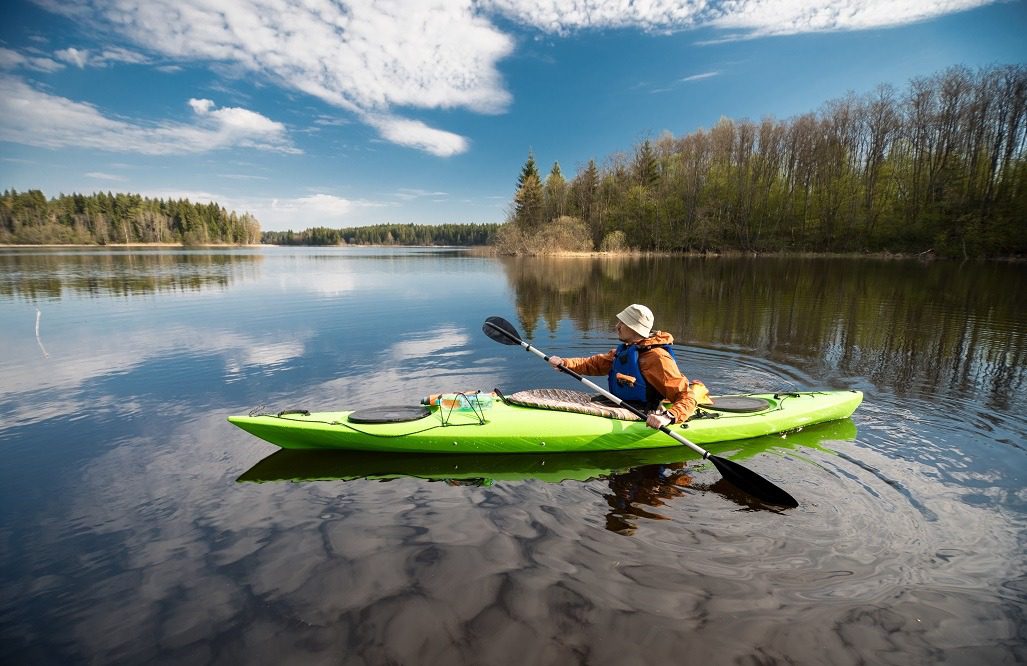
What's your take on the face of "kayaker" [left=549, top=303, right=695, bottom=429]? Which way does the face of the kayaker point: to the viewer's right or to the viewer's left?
to the viewer's left

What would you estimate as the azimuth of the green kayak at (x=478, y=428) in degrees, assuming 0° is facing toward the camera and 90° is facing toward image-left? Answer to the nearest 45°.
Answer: approximately 90°
